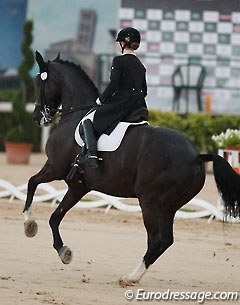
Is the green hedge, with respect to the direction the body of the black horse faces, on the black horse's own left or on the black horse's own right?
on the black horse's own right

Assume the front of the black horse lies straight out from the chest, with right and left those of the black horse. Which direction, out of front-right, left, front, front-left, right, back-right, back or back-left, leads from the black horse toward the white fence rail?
right

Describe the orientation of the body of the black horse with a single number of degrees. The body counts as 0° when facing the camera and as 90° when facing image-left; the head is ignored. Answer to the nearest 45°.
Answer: approximately 90°

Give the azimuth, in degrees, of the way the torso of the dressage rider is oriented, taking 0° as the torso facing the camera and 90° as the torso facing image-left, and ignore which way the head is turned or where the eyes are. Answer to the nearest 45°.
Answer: approximately 135°

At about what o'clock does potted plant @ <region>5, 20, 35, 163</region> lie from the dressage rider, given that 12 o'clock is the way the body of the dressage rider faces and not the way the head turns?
The potted plant is roughly at 1 o'clock from the dressage rider.

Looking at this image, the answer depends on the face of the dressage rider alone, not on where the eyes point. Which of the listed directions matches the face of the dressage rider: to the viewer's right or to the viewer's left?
to the viewer's left

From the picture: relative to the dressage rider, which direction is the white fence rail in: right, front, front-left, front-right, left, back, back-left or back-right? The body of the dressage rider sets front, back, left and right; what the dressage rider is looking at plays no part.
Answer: front-right

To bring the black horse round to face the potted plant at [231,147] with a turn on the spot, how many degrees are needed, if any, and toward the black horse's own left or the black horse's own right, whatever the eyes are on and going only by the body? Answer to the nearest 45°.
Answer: approximately 90° to the black horse's own right

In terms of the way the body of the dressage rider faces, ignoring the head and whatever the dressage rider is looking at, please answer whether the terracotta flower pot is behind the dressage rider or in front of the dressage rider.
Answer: in front
